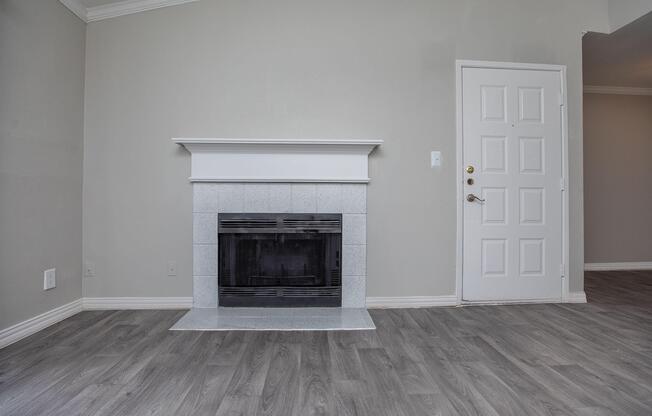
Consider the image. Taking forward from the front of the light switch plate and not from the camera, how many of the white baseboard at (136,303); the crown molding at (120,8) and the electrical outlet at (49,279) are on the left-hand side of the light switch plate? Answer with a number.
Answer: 0

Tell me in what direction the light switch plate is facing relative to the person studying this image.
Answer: facing the viewer

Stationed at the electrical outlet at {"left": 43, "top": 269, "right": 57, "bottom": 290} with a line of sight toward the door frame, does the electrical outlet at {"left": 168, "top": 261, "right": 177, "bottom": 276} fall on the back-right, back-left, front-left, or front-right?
front-left

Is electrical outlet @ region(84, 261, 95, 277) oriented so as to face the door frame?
no

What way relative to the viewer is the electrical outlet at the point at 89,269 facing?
toward the camera

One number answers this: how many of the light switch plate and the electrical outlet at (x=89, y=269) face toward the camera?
2

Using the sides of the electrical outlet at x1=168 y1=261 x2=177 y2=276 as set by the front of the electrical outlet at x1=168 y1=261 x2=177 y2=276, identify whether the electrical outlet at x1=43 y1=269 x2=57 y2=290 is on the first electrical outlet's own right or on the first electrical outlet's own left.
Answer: on the first electrical outlet's own right

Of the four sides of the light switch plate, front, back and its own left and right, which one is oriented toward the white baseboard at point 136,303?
right

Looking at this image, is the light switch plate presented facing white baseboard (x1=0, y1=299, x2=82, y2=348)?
no

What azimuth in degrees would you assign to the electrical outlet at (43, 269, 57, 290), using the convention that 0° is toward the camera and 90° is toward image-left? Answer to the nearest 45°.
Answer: approximately 315°

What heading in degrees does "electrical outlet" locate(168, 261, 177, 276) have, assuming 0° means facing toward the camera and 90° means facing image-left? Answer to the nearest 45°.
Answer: approximately 0°

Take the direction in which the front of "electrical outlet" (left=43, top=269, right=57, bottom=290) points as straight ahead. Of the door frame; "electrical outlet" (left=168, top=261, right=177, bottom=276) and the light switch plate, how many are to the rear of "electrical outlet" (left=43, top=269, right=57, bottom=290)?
0

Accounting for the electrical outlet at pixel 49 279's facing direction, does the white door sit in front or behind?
in front

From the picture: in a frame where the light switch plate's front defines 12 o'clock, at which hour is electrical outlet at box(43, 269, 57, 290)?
The electrical outlet is roughly at 2 o'clock from the light switch plate.
